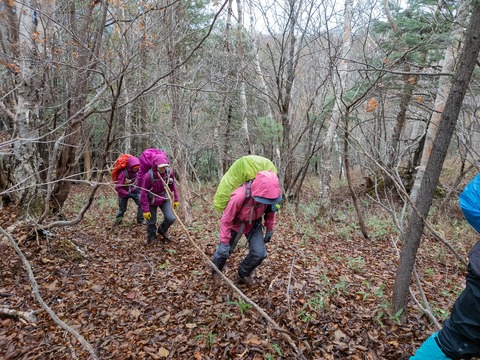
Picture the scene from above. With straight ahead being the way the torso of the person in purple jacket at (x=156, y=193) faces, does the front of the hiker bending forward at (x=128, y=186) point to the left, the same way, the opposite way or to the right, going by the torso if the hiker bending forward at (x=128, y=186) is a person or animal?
the same way

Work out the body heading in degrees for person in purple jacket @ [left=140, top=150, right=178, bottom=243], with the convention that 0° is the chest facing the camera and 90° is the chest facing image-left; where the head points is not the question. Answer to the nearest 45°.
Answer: approximately 315°

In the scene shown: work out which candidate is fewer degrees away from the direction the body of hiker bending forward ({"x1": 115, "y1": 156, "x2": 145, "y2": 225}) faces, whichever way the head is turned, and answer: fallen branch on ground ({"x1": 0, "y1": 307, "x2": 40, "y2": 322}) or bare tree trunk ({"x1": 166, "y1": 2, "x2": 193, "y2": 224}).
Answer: the fallen branch on ground

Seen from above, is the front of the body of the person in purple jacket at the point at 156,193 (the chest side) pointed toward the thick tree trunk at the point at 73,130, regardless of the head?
no

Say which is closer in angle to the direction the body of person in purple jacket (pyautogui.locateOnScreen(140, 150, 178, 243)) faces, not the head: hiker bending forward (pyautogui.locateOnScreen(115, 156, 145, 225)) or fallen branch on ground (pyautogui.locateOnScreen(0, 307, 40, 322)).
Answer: the fallen branch on ground

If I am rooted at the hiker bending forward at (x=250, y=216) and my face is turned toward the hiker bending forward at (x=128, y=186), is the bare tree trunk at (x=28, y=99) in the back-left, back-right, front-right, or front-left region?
front-left

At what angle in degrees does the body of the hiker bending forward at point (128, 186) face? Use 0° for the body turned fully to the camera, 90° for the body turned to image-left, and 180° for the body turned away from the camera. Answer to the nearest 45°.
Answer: approximately 315°

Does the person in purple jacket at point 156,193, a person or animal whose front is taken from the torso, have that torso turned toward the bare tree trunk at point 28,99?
no

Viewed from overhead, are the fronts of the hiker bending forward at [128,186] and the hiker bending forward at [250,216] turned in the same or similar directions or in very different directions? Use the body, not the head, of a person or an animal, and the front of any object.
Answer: same or similar directions

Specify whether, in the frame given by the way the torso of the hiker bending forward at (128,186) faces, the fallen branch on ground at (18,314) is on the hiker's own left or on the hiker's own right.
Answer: on the hiker's own right

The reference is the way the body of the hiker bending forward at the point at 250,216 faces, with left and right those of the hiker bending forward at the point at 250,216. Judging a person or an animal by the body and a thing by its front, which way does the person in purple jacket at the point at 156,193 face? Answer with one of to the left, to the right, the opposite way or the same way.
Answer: the same way

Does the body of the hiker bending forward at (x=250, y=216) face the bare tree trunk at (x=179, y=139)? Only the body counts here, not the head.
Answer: no

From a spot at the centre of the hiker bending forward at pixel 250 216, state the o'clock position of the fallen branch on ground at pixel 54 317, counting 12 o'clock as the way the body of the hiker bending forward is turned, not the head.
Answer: The fallen branch on ground is roughly at 3 o'clock from the hiker bending forward.

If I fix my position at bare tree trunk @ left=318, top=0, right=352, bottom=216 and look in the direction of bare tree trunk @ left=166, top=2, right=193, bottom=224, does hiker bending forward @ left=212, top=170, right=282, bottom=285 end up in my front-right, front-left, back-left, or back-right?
front-left

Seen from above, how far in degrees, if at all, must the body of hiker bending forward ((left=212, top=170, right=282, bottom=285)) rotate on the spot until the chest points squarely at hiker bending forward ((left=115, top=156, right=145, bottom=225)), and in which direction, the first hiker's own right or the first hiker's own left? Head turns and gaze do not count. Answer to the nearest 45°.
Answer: approximately 180°

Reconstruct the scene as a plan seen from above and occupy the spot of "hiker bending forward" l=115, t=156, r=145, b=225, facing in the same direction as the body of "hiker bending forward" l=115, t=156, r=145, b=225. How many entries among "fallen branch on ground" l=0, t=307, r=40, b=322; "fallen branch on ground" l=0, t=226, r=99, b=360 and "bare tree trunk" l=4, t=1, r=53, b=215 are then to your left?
0
